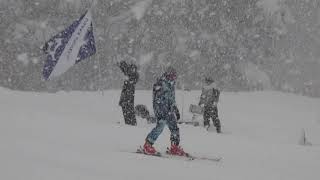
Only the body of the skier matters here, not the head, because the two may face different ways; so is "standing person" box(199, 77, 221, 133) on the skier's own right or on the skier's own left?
on the skier's own left
